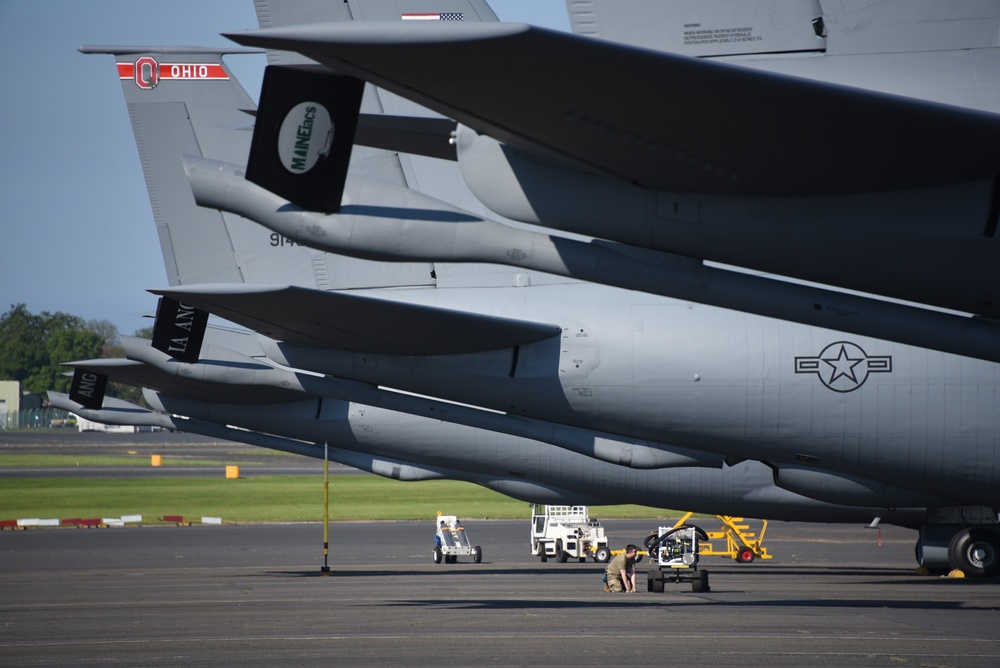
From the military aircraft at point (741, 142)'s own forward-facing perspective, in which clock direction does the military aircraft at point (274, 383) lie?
the military aircraft at point (274, 383) is roughly at 8 o'clock from the military aircraft at point (741, 142).

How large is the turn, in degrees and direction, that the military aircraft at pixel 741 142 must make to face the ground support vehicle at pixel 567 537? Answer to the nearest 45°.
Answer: approximately 90° to its left

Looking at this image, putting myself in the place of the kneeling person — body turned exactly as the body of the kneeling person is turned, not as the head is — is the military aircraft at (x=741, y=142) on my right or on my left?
on my right

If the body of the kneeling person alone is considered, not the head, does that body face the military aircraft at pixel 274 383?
no

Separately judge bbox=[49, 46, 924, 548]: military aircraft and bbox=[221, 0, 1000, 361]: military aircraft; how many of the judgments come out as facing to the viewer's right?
2

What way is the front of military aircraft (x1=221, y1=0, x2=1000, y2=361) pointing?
to the viewer's right

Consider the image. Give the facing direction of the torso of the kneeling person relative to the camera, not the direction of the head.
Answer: to the viewer's right

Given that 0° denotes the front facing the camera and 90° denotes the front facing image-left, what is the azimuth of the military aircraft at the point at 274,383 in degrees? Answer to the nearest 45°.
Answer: approximately 270°

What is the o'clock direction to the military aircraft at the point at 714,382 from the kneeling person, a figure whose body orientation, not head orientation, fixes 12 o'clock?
The military aircraft is roughly at 2 o'clock from the kneeling person.

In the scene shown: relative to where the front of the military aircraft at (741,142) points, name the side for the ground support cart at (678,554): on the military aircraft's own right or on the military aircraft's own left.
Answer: on the military aircraft's own left

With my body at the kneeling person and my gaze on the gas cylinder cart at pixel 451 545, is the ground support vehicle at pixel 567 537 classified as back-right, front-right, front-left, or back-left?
front-right

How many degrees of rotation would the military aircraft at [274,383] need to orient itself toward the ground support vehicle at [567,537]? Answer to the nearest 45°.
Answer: approximately 45° to its left
